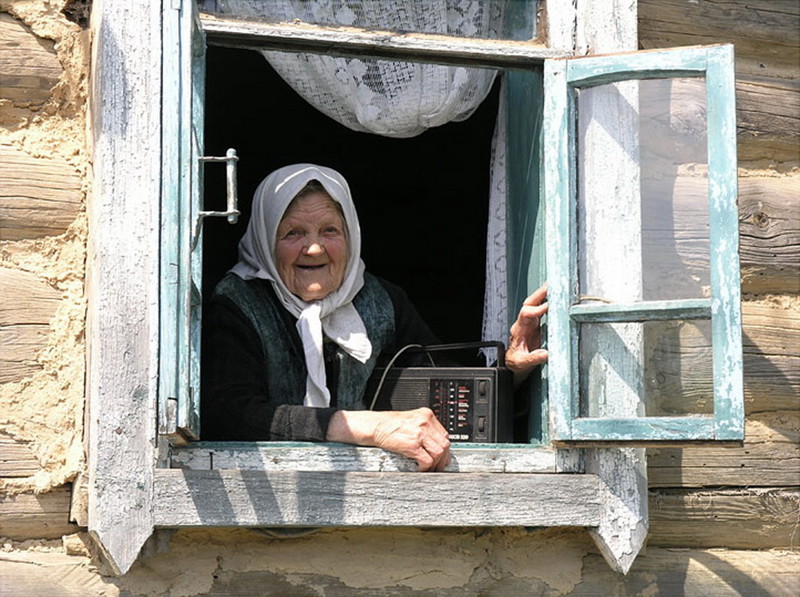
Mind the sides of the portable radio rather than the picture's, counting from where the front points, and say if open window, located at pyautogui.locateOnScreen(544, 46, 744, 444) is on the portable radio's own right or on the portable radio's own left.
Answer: on the portable radio's own left

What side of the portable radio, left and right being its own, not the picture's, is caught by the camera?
front

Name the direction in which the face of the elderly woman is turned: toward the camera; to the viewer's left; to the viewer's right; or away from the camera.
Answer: toward the camera
